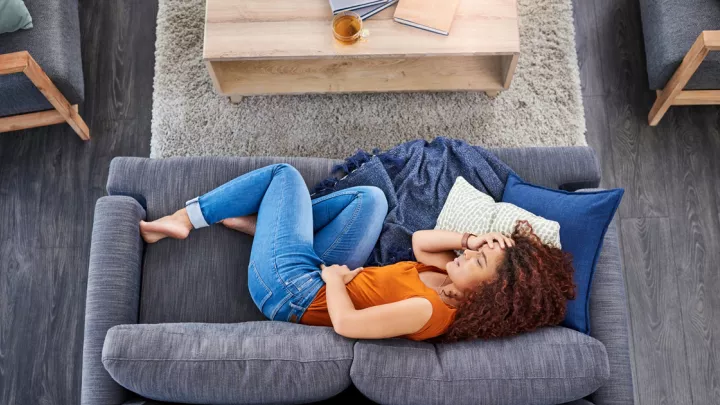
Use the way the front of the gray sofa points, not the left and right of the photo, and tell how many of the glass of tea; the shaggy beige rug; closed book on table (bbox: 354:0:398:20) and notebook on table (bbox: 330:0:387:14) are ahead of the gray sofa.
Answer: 4

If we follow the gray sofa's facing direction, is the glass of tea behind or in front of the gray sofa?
in front

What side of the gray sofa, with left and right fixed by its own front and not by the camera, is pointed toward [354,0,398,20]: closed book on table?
front

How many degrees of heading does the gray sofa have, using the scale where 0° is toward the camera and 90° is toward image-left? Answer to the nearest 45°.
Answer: approximately 180°

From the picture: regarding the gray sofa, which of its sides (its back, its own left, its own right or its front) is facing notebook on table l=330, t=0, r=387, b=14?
front

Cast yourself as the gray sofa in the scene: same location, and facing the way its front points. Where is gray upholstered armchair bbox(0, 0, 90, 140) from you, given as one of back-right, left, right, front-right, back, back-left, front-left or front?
front-left
